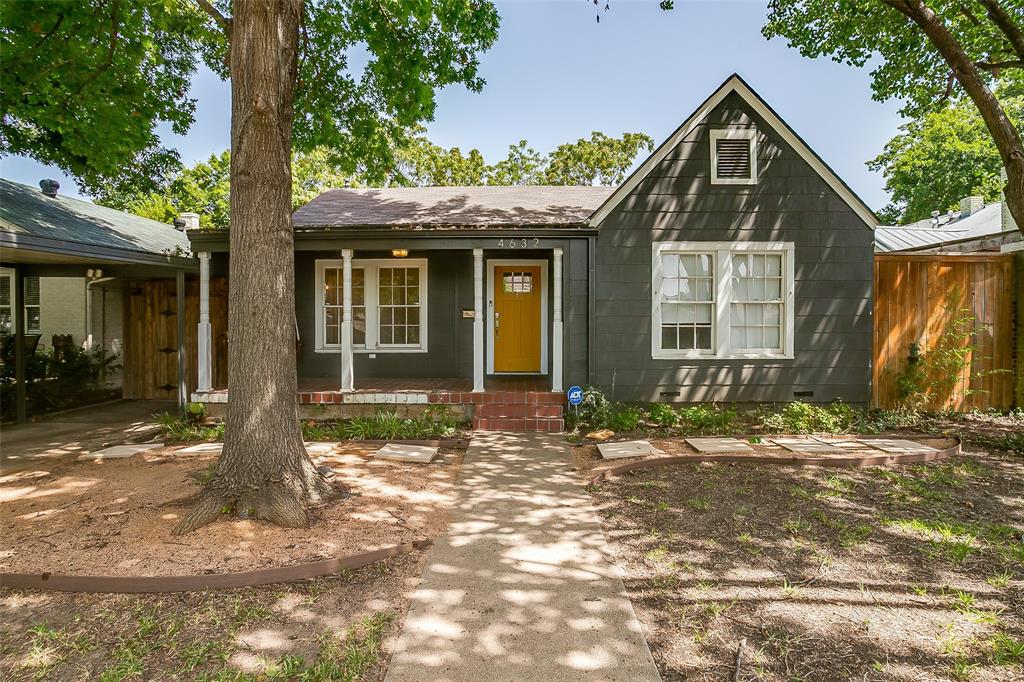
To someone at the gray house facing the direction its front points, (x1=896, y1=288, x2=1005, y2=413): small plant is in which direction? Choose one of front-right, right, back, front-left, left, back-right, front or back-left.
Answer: left

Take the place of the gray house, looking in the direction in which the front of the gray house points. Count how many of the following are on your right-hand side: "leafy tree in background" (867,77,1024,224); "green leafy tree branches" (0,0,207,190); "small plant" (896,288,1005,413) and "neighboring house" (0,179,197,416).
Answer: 2

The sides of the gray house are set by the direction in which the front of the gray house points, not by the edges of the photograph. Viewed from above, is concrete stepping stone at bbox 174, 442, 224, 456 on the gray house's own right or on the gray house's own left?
on the gray house's own right

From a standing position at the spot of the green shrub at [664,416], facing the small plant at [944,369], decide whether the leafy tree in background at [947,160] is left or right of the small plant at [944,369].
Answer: left

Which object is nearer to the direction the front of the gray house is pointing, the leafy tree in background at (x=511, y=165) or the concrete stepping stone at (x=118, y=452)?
the concrete stepping stone

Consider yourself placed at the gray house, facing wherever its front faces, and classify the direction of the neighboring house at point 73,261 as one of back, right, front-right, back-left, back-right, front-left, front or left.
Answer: right

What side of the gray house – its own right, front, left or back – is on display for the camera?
front

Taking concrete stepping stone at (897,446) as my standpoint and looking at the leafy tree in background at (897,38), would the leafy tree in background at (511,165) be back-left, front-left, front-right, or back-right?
front-left

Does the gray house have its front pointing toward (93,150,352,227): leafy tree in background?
no

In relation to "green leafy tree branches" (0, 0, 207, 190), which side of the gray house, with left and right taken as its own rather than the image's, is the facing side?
right

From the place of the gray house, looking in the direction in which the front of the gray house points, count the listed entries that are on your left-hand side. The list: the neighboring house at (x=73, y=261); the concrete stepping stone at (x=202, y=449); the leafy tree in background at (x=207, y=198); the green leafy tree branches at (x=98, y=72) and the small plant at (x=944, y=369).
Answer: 1

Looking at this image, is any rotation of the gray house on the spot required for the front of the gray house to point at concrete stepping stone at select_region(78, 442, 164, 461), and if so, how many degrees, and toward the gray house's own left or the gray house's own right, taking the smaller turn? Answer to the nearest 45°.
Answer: approximately 90° to the gray house's own right
